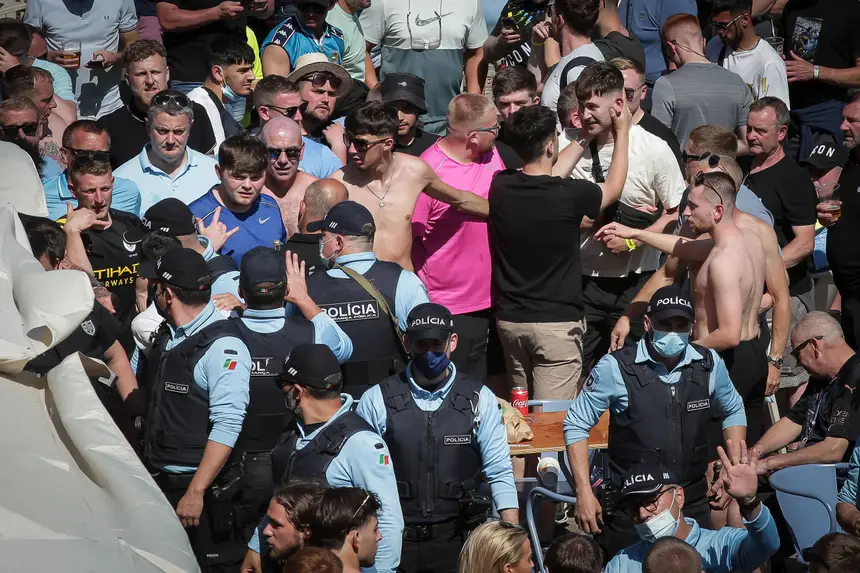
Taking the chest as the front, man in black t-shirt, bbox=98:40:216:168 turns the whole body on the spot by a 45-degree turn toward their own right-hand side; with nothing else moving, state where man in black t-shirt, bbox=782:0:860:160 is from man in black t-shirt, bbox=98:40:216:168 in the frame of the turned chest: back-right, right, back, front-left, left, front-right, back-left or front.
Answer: back-left

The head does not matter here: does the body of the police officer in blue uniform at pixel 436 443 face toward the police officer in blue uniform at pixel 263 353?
no

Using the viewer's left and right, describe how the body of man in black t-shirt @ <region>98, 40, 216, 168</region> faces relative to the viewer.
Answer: facing the viewer

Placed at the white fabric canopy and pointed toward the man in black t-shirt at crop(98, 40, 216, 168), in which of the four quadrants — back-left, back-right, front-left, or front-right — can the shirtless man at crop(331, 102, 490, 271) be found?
front-right

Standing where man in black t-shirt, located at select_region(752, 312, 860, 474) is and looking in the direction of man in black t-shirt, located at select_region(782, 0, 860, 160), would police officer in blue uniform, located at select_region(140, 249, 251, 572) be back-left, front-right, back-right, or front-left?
back-left

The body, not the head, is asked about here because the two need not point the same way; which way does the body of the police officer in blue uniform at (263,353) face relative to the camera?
away from the camera

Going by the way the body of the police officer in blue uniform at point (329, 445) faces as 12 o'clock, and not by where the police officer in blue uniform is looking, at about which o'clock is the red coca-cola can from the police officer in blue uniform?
The red coca-cola can is roughly at 6 o'clock from the police officer in blue uniform.

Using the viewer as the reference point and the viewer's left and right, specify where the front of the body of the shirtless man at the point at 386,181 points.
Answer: facing the viewer and to the left of the viewer

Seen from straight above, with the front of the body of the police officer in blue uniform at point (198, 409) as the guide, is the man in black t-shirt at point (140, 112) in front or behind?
behind

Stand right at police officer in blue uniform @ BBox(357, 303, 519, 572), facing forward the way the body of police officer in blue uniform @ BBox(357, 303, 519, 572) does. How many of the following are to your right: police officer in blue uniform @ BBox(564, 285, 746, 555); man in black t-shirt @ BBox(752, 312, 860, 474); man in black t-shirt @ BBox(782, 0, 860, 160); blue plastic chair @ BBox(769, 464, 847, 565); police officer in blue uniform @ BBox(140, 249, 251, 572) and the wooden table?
1

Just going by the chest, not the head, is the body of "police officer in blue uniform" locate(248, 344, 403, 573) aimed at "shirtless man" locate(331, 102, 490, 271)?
no

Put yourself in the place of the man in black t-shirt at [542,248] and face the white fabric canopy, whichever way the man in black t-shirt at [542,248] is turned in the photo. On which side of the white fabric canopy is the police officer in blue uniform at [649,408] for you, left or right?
left

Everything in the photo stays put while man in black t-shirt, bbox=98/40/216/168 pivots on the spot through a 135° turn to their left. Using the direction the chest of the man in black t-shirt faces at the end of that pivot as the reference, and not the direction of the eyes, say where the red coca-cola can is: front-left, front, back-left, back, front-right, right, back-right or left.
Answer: right

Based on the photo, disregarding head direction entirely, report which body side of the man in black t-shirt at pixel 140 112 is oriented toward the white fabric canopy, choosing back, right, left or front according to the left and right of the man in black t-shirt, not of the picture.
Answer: front

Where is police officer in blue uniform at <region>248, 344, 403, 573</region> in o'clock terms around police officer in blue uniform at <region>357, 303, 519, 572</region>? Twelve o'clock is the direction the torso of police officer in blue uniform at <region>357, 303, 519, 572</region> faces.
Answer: police officer in blue uniform at <region>248, 344, 403, 573</region> is roughly at 2 o'clock from police officer in blue uniform at <region>357, 303, 519, 572</region>.

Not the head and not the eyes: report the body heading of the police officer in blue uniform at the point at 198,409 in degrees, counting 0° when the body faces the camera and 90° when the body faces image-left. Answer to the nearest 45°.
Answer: approximately 45°

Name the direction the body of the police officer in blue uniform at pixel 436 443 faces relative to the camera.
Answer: toward the camera
